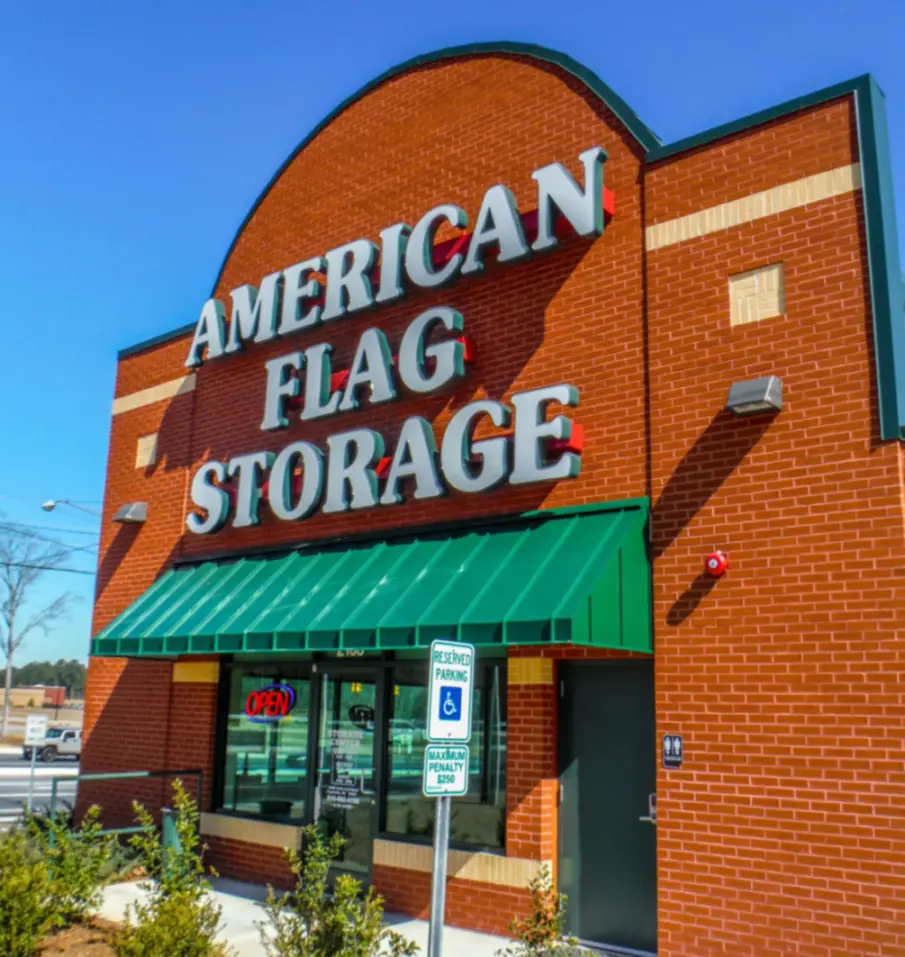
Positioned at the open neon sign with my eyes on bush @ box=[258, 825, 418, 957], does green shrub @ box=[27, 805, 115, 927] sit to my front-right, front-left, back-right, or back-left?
front-right

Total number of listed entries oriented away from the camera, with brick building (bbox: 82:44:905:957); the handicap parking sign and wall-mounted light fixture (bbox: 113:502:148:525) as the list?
0

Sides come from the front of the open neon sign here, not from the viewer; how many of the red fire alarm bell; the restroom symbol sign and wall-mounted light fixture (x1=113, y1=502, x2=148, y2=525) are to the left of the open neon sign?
2

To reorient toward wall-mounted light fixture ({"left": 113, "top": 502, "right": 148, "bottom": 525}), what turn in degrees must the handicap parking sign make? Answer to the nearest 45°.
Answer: approximately 135° to its right

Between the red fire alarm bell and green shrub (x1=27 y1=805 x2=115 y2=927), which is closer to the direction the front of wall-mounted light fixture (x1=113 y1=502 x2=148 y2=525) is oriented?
the green shrub

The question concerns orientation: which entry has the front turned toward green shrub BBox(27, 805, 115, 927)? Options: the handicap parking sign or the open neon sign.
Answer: the open neon sign

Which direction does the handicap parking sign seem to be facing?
toward the camera

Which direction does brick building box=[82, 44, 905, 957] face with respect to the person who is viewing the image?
facing the viewer and to the left of the viewer

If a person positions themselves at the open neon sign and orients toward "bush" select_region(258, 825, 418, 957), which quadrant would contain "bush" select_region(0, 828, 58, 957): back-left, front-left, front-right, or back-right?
front-right

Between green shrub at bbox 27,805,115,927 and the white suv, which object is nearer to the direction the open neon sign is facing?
the green shrub
